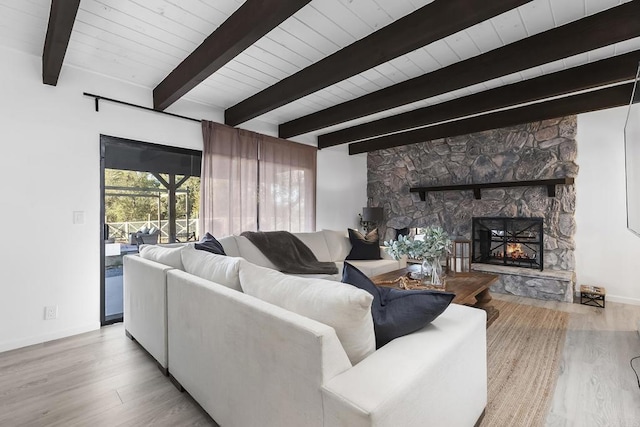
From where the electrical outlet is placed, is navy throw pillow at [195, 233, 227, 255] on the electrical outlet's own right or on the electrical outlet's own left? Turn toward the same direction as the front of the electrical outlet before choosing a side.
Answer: on the electrical outlet's own left

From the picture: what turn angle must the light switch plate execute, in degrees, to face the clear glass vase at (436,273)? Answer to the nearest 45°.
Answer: approximately 45° to its left

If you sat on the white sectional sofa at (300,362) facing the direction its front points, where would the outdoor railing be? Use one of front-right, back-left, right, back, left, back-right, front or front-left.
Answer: left

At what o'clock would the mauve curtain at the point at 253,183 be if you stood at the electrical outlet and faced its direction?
The mauve curtain is roughly at 9 o'clock from the electrical outlet.

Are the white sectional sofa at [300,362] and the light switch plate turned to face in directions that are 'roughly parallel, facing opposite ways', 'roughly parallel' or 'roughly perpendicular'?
roughly perpendicular

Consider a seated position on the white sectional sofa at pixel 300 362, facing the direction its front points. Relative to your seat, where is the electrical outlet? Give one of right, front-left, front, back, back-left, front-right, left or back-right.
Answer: left

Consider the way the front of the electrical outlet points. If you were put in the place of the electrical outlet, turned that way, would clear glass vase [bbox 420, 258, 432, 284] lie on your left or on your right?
on your left

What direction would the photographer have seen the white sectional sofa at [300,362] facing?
facing away from the viewer and to the right of the viewer
